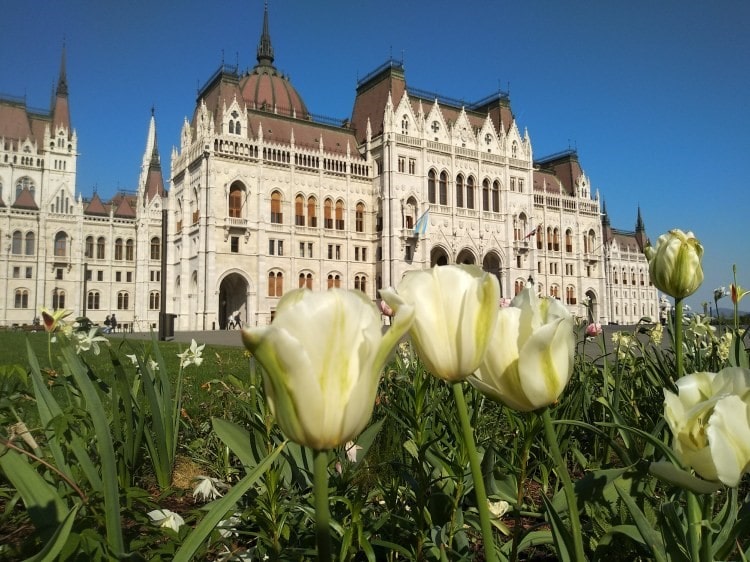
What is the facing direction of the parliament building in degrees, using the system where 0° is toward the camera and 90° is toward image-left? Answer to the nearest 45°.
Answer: approximately 315°

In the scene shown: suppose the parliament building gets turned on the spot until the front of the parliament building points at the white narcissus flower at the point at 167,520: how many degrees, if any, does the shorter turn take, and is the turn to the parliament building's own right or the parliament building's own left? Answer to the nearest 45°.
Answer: approximately 45° to the parliament building's own right

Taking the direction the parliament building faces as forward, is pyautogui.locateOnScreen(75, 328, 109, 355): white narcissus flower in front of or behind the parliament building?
in front

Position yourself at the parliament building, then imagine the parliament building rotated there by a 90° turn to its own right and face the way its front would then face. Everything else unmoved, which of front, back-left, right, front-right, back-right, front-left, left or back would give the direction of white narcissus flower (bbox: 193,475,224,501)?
front-left
